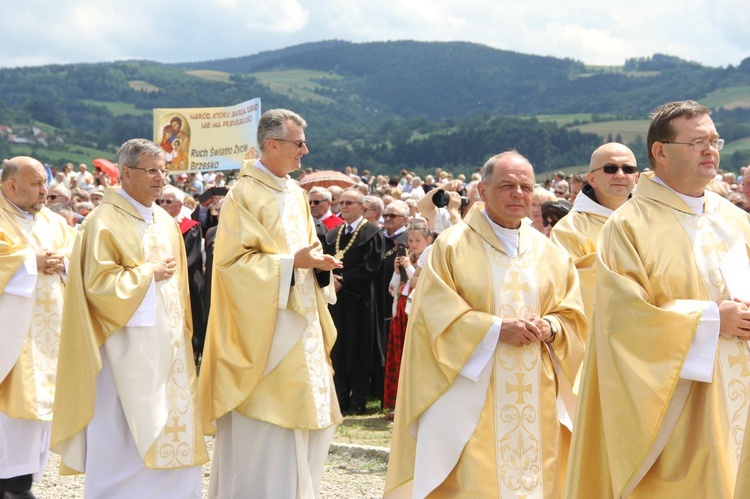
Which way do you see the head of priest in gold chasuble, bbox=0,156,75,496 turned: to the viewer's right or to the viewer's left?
to the viewer's right

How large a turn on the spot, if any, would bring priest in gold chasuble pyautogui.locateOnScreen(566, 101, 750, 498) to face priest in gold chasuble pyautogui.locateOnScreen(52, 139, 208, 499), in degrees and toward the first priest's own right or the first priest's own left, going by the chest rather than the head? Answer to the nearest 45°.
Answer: approximately 135° to the first priest's own right

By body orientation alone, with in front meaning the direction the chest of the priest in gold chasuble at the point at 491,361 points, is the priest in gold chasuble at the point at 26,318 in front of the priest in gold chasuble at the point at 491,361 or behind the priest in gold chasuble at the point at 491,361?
behind

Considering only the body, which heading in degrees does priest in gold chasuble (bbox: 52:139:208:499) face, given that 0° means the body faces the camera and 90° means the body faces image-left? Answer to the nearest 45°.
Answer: approximately 315°

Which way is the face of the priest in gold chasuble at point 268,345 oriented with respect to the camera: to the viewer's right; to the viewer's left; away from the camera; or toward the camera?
to the viewer's right

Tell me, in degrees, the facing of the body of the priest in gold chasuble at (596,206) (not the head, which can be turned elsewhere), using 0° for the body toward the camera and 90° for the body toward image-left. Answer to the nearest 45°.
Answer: approximately 315°
